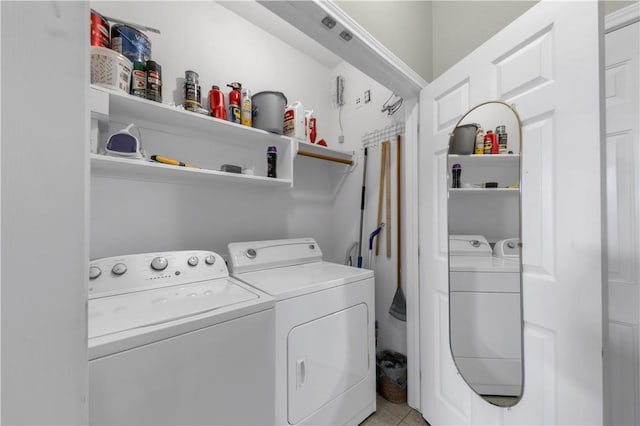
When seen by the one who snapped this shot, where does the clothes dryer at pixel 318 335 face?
facing the viewer and to the right of the viewer

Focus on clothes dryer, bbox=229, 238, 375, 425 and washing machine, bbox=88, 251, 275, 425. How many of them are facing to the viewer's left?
0

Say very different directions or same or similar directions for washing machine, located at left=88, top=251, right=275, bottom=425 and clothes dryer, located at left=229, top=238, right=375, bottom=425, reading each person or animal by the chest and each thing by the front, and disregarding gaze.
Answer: same or similar directions

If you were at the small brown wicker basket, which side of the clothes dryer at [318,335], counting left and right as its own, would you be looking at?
left

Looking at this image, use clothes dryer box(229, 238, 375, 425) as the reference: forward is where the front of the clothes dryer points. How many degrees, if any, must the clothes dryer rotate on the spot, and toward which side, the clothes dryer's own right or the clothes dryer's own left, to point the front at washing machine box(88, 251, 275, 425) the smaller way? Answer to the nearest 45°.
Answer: approximately 90° to the clothes dryer's own right

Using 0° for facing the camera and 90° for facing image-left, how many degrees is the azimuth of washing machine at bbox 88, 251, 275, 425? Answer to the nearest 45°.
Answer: approximately 315°

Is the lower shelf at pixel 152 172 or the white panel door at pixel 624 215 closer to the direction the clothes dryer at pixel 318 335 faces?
the white panel door

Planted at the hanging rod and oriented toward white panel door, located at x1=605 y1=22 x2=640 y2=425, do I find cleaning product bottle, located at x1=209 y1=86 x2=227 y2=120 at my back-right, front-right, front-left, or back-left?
back-right
